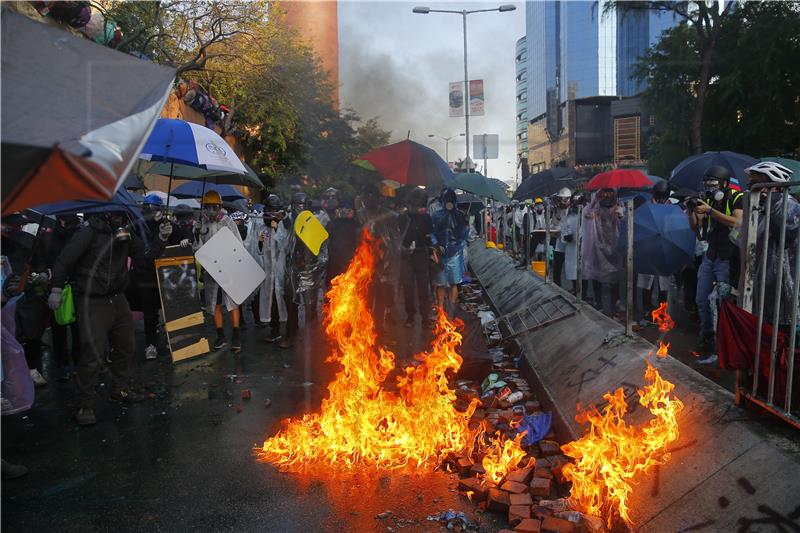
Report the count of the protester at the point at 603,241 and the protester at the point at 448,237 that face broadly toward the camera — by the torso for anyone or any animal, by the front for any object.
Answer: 2

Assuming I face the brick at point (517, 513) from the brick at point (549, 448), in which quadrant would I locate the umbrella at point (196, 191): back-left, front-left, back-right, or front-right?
back-right

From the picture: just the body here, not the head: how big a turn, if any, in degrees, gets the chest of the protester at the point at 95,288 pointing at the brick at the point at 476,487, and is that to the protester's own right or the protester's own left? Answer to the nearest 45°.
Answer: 0° — they already face it

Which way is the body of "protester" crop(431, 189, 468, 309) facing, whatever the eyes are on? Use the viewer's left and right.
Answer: facing the viewer

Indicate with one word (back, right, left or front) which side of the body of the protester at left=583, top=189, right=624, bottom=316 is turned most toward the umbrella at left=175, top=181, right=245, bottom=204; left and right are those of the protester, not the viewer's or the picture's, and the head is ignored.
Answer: right

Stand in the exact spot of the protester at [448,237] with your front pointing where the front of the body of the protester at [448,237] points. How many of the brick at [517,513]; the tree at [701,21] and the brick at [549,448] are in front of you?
2

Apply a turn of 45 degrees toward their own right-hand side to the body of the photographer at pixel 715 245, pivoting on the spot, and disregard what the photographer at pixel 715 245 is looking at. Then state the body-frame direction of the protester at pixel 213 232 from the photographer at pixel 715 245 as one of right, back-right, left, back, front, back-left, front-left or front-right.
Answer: front

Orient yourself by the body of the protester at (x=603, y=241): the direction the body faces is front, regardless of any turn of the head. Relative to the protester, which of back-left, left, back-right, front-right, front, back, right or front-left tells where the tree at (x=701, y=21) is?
back

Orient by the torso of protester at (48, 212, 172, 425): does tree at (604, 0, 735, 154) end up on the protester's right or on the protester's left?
on the protester's left

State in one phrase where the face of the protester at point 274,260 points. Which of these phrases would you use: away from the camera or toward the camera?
toward the camera

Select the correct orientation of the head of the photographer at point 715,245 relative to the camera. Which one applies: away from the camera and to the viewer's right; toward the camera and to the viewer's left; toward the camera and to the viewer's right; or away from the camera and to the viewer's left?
toward the camera and to the viewer's left

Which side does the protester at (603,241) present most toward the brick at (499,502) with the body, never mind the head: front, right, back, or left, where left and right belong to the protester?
front

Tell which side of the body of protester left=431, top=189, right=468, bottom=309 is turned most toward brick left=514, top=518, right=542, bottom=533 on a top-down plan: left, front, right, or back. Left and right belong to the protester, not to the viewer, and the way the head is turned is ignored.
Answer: front

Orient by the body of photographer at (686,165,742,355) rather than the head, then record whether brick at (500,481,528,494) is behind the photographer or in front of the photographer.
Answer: in front

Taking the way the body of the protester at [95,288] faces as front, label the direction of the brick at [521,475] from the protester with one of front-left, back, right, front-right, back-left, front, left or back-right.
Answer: front

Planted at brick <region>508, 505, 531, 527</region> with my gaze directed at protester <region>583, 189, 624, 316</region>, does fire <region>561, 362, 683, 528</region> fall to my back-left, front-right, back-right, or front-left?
front-right

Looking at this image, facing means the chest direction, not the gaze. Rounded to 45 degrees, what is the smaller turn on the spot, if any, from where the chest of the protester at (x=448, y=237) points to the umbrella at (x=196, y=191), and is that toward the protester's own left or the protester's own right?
approximately 135° to the protester's own right

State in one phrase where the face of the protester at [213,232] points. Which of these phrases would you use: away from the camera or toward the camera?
toward the camera

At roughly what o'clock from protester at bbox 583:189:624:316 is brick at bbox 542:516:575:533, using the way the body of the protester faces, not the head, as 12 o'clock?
The brick is roughly at 12 o'clock from the protester.

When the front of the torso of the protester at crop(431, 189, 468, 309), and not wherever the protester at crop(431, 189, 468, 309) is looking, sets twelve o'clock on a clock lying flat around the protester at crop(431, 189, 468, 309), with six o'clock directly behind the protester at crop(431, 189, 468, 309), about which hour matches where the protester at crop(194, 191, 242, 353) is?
the protester at crop(194, 191, 242, 353) is roughly at 2 o'clock from the protester at crop(431, 189, 468, 309).
